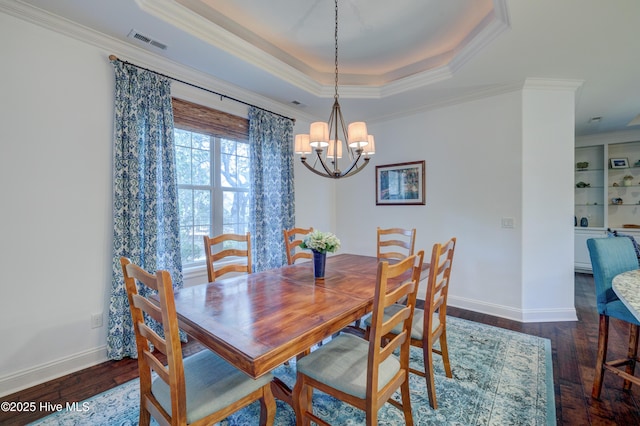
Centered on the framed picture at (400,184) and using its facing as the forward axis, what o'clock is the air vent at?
The air vent is roughly at 12 o'clock from the framed picture.

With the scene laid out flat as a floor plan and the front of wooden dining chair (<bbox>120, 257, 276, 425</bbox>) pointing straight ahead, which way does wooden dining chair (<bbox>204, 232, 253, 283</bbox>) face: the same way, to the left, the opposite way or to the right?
to the right

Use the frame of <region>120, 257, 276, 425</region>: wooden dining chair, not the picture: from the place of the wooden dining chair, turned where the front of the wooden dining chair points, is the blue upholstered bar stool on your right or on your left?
on your right

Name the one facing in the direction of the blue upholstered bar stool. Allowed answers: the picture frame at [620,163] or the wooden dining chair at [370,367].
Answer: the picture frame

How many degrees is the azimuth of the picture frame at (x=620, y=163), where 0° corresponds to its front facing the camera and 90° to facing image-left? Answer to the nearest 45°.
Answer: approximately 0°

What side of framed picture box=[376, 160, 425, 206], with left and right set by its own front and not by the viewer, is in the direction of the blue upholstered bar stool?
left

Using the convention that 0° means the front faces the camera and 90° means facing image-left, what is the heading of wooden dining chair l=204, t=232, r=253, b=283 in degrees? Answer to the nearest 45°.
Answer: approximately 315°

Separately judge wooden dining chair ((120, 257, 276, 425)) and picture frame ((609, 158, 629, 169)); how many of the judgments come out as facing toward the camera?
1

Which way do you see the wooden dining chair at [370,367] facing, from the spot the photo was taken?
facing away from the viewer and to the left of the viewer

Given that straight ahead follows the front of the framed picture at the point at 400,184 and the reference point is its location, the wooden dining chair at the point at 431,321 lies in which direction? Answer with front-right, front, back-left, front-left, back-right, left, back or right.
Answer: front-left

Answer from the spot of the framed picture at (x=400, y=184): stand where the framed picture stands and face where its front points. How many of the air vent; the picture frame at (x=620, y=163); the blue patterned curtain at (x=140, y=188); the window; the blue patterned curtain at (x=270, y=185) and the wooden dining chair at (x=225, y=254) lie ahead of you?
5
